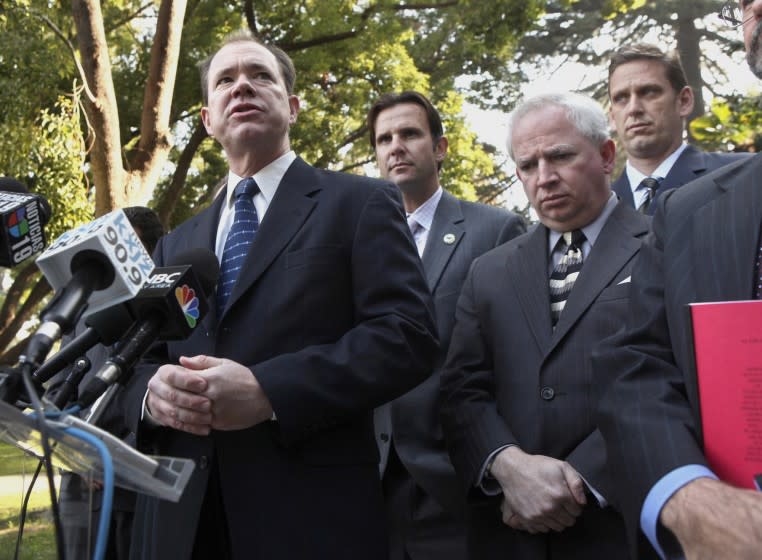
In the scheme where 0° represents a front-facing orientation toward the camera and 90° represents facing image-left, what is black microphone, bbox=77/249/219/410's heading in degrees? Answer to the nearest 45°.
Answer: approximately 225°

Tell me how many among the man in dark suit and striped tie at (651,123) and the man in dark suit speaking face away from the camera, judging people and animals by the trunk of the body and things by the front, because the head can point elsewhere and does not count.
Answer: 0

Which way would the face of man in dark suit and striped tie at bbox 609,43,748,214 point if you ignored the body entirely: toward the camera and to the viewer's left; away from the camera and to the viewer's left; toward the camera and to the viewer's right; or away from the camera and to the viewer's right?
toward the camera and to the viewer's left

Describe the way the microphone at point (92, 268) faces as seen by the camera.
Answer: facing away from the viewer and to the right of the viewer

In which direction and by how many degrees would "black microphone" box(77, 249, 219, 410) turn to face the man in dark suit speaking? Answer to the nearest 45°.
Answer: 0° — it already faces them

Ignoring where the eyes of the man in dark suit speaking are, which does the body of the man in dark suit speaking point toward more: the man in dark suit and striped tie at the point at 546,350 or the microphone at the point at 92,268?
the microphone

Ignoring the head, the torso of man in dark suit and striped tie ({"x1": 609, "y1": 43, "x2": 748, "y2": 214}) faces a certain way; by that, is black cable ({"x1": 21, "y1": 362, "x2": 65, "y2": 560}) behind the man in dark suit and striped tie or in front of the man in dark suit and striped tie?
in front

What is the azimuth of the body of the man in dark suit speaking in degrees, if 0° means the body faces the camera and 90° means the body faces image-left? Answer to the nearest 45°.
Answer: approximately 45°

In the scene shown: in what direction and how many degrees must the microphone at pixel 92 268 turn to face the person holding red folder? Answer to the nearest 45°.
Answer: approximately 45° to its right

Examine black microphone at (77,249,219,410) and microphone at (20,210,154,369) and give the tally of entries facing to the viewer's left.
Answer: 0

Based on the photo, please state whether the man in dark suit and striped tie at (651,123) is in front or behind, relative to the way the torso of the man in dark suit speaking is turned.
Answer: behind

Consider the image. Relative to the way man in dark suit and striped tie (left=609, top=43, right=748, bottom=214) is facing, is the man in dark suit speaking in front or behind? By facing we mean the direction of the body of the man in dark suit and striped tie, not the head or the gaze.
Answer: in front
